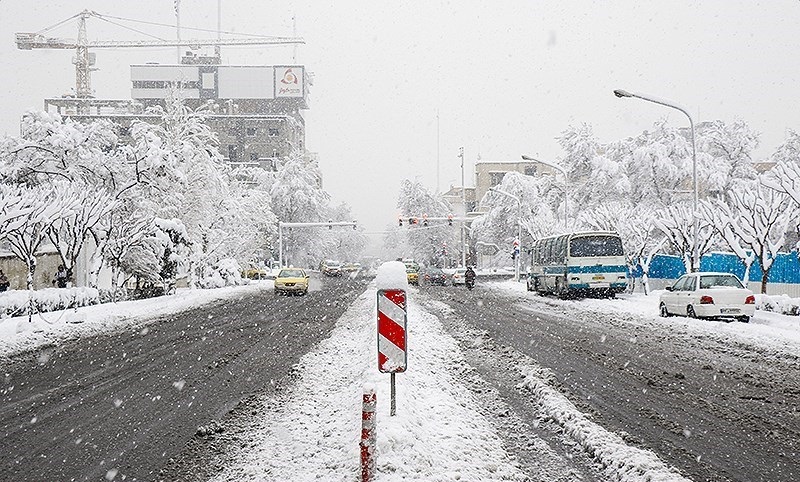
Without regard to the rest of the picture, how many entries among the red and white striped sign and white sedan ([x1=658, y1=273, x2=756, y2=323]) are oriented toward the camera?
1

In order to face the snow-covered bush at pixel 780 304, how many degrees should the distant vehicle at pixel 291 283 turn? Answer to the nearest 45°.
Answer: approximately 45° to its left

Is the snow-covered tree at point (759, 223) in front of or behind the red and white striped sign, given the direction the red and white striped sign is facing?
behind

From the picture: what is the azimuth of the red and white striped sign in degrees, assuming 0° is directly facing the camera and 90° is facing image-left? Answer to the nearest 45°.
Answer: approximately 0°

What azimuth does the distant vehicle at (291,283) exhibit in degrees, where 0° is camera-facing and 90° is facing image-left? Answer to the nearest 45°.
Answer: approximately 0°

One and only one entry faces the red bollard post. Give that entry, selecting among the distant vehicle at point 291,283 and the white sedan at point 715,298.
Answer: the distant vehicle

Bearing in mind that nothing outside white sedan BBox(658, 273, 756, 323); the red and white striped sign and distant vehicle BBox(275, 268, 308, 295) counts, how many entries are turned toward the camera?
2

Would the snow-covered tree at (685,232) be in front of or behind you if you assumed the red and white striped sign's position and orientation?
behind

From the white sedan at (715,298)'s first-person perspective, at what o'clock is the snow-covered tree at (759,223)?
The snow-covered tree is roughly at 2 o'clock from the white sedan.

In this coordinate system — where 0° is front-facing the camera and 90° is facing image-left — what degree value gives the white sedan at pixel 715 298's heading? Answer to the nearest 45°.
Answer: approximately 135°

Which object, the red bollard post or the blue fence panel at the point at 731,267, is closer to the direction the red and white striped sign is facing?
the red bollard post

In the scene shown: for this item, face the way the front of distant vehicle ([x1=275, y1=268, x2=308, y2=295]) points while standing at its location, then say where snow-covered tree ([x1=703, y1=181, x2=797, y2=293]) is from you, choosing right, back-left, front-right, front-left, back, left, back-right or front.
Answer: front-left

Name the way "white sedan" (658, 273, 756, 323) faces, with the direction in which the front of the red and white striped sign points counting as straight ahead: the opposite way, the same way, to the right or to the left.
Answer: the opposite way

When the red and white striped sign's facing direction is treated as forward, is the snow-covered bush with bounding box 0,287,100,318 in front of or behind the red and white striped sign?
behind
